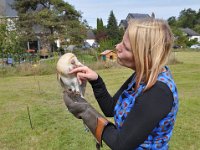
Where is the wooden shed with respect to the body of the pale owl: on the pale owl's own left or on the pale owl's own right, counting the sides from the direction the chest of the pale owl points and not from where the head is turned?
on the pale owl's own left

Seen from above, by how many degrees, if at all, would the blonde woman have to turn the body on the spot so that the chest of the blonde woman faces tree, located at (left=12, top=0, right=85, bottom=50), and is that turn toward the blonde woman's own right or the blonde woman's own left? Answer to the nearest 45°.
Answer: approximately 90° to the blonde woman's own right

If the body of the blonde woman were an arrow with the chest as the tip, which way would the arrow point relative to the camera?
to the viewer's left

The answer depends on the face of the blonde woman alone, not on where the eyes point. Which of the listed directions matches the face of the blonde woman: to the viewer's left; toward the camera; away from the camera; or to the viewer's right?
to the viewer's left

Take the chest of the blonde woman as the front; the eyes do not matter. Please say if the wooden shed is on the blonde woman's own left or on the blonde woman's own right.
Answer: on the blonde woman's own right
